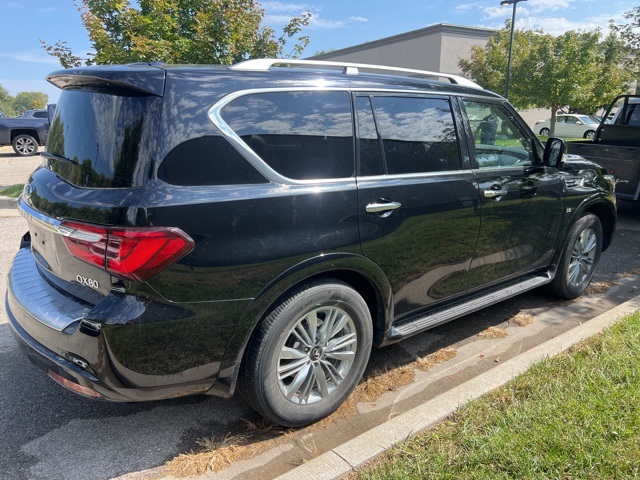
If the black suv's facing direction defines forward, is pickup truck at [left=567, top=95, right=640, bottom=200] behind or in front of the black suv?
in front

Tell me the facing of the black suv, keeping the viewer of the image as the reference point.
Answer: facing away from the viewer and to the right of the viewer

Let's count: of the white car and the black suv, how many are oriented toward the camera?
0

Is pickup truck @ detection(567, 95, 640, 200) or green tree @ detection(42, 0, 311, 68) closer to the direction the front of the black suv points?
the pickup truck

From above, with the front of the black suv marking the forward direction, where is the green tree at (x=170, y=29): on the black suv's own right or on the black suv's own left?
on the black suv's own left

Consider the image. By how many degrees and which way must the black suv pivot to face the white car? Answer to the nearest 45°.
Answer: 0° — it already faces it
